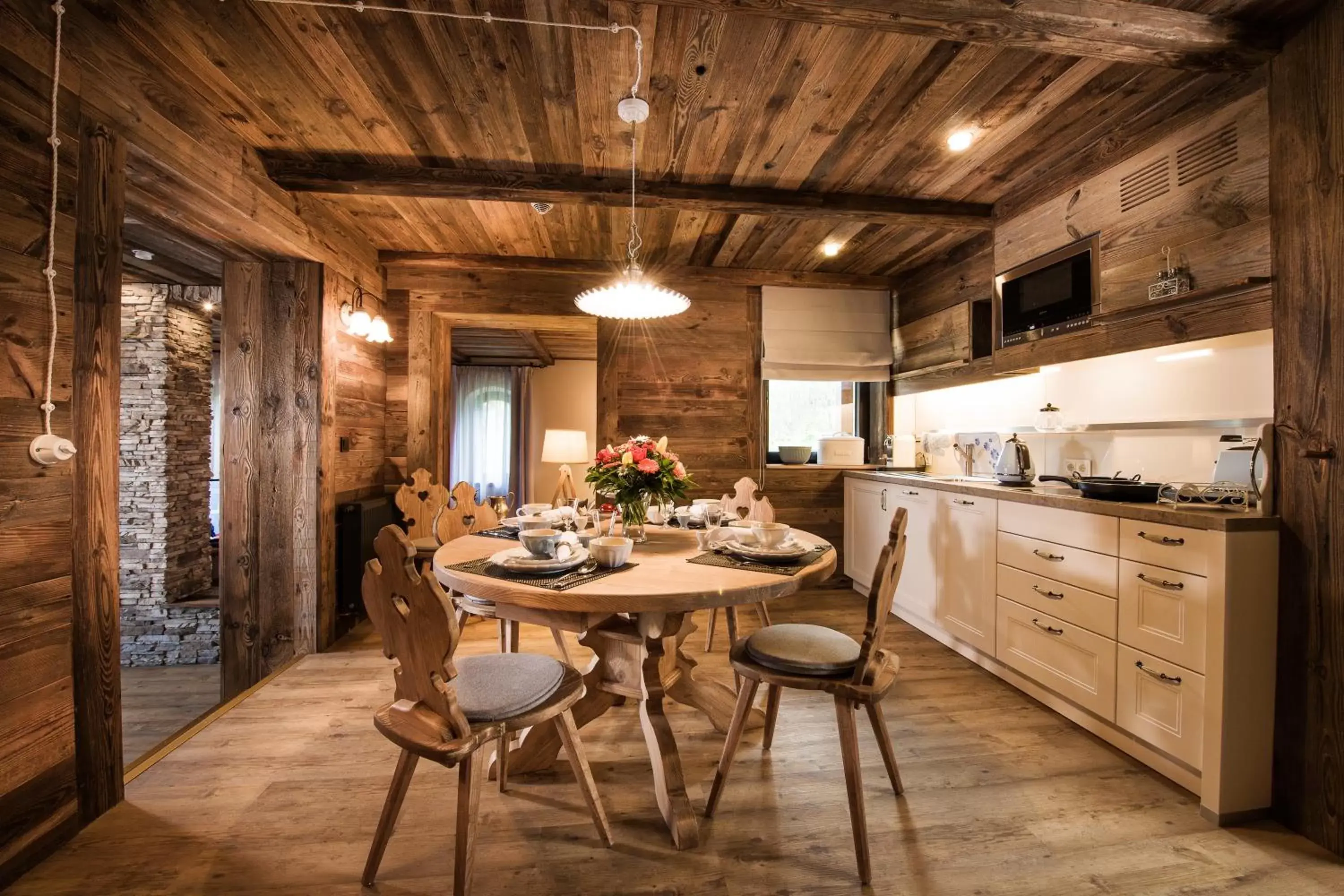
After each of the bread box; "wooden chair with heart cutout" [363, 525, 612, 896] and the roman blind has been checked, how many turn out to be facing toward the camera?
2

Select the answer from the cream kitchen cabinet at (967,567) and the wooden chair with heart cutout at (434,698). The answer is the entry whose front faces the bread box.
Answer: the wooden chair with heart cutout

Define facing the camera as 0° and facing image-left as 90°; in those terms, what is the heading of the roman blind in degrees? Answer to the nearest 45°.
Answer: approximately 0°

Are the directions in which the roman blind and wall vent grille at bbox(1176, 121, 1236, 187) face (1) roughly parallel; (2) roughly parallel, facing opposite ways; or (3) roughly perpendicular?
roughly perpendicular

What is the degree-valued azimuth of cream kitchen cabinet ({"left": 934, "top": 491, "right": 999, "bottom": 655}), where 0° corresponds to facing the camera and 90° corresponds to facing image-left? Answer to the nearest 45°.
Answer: approximately 45°

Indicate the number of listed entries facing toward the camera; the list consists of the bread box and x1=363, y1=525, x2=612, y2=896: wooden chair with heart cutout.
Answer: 1

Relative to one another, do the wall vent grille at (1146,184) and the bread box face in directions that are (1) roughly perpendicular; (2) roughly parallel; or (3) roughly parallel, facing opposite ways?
roughly perpendicular

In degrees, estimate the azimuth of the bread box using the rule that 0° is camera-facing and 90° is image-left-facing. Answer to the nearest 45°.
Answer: approximately 0°

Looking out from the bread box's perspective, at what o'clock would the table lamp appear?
The table lamp is roughly at 3 o'clock from the bread box.

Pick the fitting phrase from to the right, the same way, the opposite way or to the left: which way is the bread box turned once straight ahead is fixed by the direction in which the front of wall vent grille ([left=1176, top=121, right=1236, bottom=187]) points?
to the left

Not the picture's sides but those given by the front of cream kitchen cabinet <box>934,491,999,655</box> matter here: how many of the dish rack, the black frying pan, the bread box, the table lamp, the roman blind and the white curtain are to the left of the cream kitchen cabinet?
2

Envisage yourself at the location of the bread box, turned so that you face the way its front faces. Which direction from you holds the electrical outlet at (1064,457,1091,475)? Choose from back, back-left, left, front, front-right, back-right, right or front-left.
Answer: front-left
